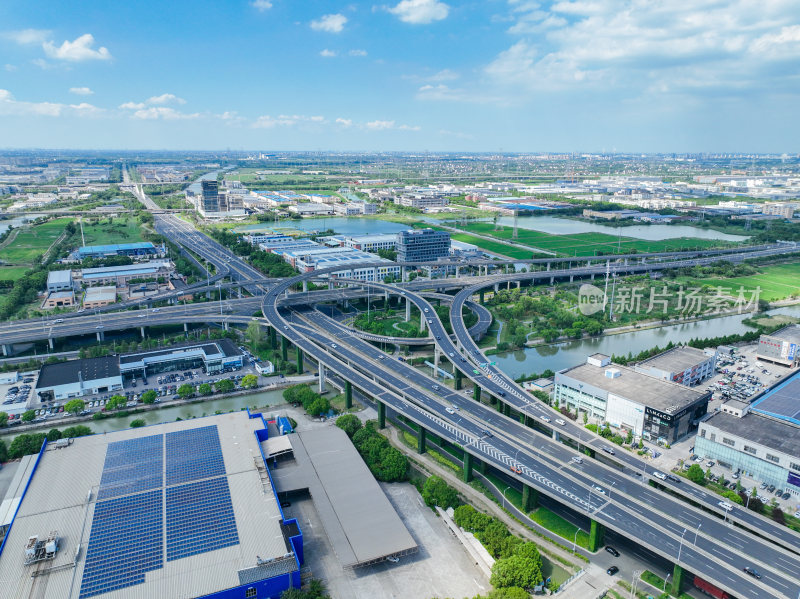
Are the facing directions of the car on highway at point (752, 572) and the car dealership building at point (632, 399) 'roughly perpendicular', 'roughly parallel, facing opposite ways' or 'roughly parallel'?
roughly perpendicular

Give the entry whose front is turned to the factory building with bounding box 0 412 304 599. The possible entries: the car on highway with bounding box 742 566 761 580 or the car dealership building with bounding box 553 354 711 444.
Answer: the car dealership building

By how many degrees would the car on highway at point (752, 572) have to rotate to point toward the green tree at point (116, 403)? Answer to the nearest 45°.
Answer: approximately 135° to its right

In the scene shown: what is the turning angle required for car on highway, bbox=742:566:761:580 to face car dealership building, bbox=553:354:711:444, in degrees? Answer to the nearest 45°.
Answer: approximately 180°

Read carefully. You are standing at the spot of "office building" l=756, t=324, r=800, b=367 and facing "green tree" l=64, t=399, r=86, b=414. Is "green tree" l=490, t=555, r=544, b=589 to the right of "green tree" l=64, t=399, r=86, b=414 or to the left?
left

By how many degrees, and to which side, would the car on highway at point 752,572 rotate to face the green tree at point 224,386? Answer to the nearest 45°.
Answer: approximately 135° to its right

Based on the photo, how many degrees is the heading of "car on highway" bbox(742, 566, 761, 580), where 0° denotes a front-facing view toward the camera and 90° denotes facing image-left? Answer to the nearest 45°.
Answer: approximately 315°

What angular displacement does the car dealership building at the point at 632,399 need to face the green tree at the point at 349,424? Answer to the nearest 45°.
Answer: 0° — it already faces it

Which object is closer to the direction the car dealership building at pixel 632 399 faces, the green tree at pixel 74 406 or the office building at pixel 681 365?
the green tree

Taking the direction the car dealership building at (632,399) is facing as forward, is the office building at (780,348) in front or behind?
behind

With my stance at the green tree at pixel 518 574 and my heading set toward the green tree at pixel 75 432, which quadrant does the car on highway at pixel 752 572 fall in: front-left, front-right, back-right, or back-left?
back-right

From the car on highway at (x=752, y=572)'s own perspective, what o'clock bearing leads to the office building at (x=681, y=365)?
The office building is roughly at 7 o'clock from the car on highway.
